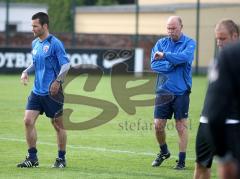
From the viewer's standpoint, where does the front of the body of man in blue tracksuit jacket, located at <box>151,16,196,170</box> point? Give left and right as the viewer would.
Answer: facing the viewer and to the left of the viewer

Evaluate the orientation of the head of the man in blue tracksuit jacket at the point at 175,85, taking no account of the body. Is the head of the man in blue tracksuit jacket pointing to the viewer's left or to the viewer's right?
to the viewer's left
